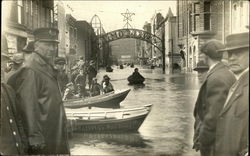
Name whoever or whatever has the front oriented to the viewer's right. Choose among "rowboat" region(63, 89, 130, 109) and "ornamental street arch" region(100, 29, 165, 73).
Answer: the rowboat

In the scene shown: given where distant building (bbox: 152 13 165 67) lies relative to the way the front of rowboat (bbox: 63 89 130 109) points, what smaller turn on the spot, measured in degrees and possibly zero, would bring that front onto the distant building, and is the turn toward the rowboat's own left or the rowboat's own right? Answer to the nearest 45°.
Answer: approximately 45° to the rowboat's own left

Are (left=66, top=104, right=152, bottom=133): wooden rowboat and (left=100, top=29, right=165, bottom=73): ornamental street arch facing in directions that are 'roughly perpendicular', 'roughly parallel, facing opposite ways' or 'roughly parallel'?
roughly perpendicular

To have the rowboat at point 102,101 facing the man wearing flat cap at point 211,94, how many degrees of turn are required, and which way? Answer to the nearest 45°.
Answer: approximately 45° to its right

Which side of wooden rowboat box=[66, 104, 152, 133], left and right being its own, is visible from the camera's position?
right

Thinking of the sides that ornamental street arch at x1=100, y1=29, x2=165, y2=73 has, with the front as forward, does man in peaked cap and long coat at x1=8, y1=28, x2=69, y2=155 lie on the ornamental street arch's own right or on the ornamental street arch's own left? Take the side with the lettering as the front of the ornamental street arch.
on the ornamental street arch's own right

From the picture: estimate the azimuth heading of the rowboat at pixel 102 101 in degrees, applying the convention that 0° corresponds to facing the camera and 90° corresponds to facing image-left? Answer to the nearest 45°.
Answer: approximately 270°

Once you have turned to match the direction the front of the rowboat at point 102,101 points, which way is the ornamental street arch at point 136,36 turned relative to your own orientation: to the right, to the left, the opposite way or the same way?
to the right
